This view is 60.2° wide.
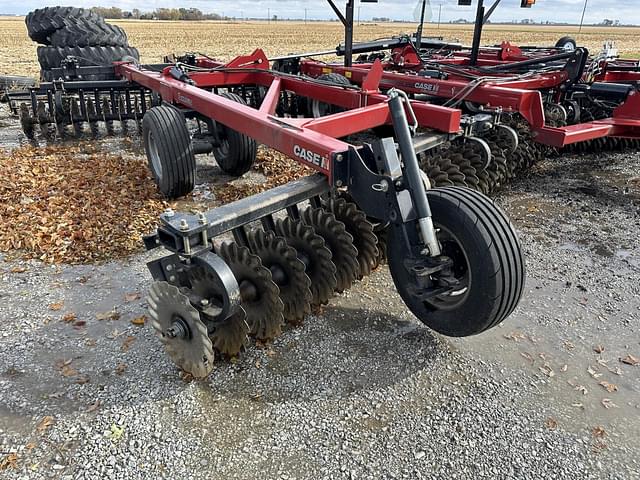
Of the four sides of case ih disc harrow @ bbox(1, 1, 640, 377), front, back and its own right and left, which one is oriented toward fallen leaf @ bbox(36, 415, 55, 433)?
right

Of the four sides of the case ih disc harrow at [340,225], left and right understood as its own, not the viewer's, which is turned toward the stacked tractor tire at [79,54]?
back

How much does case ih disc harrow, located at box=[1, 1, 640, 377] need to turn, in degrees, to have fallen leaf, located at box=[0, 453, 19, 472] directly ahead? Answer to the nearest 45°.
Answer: approximately 90° to its right

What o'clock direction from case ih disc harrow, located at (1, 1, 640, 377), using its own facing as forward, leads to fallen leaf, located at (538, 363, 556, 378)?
The fallen leaf is roughly at 11 o'clock from the case ih disc harrow.
